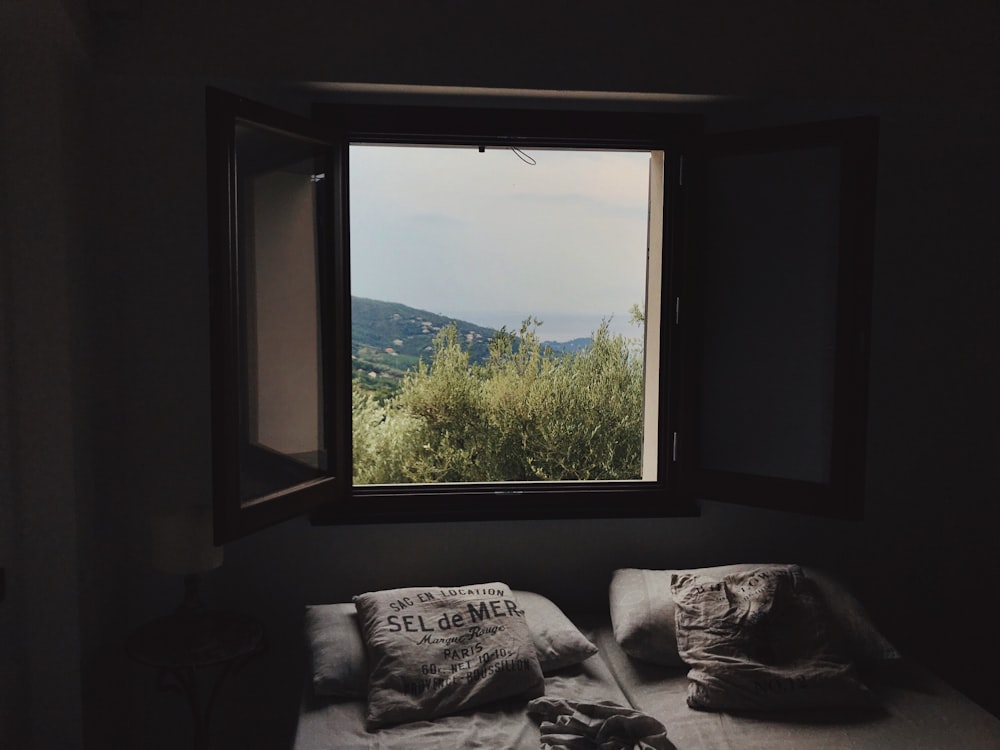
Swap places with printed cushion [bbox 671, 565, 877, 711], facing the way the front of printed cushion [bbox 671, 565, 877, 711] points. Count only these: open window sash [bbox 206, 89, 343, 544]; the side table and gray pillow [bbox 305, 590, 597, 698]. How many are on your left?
0

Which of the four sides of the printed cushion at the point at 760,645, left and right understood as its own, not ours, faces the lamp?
right

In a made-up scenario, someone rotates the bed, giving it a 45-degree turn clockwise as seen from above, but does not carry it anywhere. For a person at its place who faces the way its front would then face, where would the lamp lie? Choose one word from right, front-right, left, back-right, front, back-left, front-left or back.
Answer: front-right

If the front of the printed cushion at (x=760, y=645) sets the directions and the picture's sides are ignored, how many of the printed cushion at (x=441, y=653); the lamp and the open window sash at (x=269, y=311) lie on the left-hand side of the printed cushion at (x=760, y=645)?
0

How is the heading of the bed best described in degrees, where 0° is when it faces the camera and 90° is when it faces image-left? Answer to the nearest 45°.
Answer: approximately 0°

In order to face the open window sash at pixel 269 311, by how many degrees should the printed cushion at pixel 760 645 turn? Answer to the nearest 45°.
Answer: approximately 90° to its right

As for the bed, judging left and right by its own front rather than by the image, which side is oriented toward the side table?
right

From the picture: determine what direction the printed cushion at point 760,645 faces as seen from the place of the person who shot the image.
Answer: facing the viewer

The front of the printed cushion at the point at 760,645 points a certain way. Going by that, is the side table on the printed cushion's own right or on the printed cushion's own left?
on the printed cushion's own right

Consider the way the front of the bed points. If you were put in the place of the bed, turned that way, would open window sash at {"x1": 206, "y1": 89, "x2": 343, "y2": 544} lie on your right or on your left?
on your right
